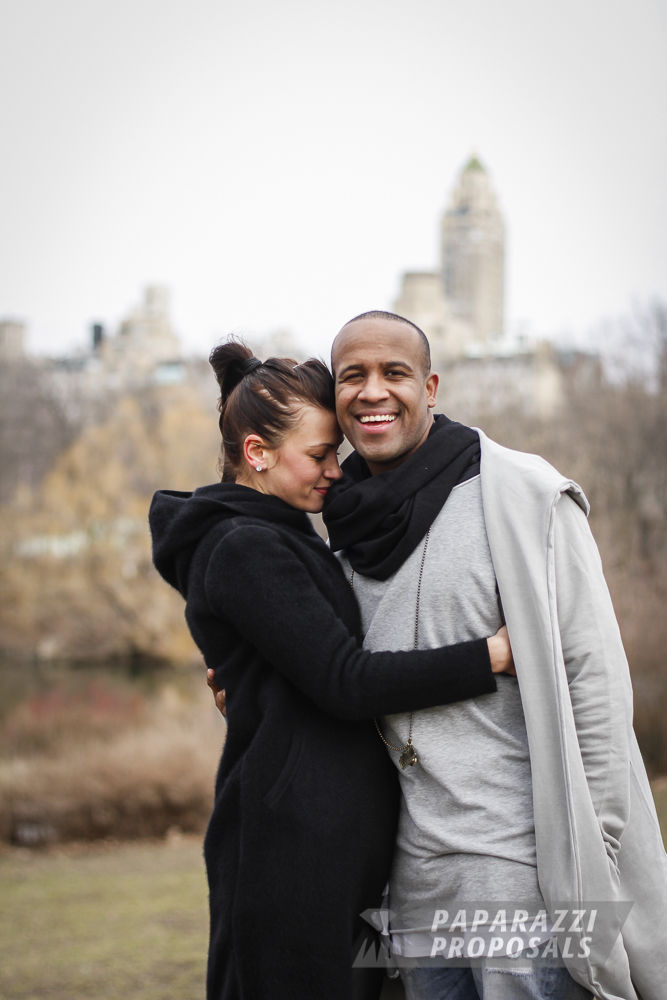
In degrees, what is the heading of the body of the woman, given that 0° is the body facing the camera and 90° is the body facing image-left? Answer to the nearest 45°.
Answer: approximately 270°

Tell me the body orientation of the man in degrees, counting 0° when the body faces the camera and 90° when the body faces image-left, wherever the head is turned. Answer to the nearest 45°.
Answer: approximately 45°

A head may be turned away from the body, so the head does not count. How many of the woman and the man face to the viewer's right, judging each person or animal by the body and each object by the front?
1
